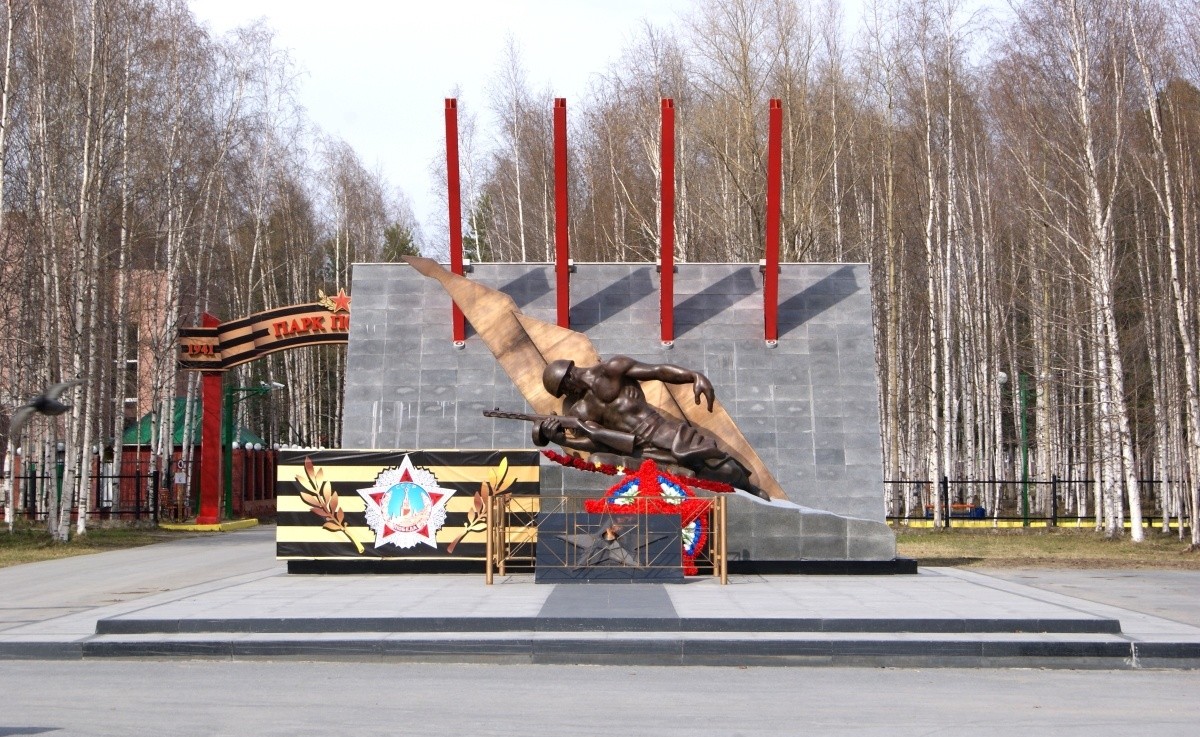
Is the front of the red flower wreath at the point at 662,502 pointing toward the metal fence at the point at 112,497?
no

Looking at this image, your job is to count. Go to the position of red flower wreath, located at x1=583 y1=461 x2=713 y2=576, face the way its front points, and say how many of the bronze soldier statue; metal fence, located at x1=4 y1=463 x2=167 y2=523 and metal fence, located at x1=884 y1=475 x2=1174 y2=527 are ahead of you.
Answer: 0

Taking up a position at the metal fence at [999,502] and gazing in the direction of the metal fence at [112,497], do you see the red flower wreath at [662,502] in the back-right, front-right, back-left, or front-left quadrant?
front-left

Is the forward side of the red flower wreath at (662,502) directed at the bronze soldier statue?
no

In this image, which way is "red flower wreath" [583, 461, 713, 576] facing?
toward the camera

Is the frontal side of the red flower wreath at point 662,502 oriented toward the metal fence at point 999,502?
no
